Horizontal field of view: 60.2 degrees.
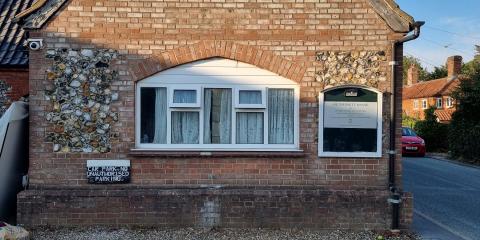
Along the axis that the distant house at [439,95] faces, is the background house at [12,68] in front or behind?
in front

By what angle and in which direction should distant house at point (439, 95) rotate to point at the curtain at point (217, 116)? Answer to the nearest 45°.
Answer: approximately 45° to its left

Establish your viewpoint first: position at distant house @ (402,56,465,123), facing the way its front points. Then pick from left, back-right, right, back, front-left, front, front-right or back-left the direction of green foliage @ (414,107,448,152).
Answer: front-left

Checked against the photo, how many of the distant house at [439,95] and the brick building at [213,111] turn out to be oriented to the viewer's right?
0

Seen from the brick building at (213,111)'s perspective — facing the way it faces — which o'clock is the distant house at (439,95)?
The distant house is roughly at 7 o'clock from the brick building.

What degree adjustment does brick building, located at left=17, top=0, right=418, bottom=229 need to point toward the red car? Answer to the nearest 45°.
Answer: approximately 135° to its left

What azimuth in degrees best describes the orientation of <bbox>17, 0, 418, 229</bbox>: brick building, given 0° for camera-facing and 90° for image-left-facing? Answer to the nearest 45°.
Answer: approximately 0°

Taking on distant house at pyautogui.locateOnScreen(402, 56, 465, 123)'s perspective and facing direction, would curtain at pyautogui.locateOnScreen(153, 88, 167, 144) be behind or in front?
in front

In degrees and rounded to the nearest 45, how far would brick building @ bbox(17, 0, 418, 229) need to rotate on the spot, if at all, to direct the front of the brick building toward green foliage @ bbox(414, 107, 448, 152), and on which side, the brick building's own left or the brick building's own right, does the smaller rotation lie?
approximately 135° to the brick building's own left
